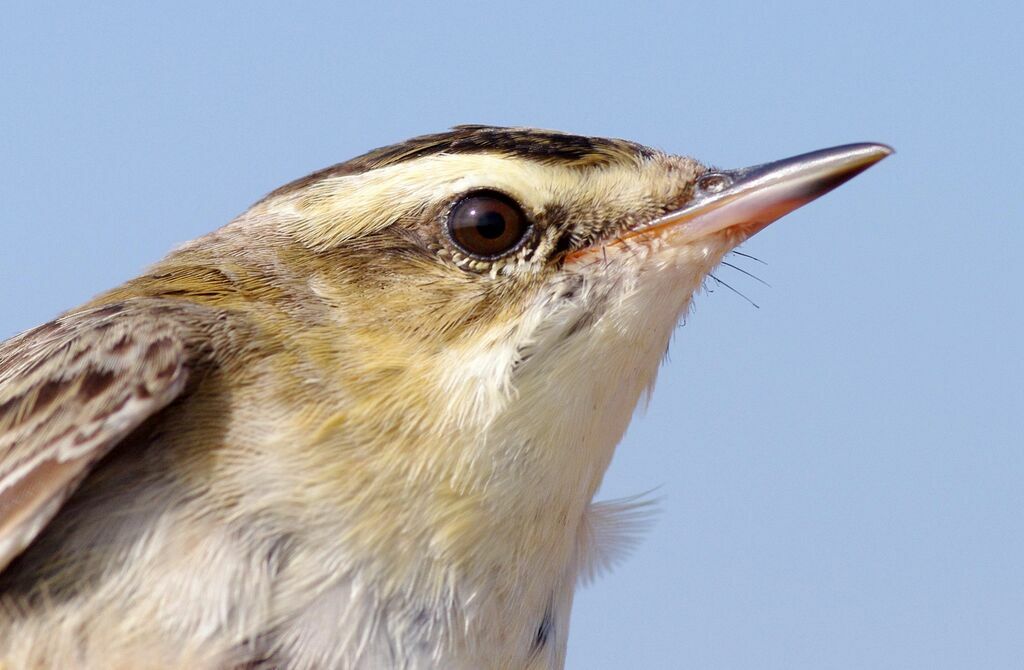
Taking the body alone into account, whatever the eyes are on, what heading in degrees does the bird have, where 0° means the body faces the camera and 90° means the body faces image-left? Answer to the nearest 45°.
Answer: approximately 270°
